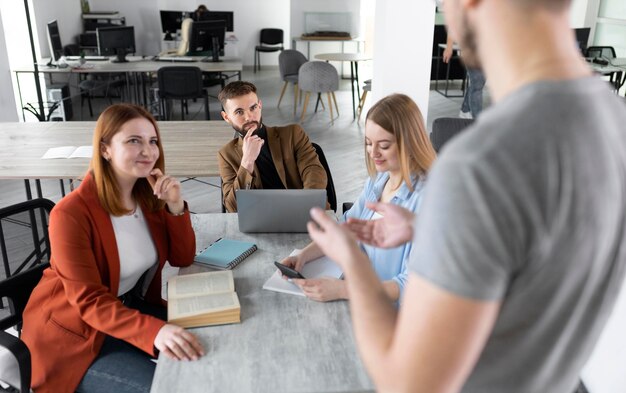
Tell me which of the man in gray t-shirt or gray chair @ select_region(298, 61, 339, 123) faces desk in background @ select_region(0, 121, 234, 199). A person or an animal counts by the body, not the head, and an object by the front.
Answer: the man in gray t-shirt

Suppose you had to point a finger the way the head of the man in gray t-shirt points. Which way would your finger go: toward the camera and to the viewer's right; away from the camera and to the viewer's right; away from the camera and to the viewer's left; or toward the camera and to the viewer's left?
away from the camera and to the viewer's left

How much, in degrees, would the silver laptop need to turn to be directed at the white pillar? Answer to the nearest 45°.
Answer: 0° — it already faces it

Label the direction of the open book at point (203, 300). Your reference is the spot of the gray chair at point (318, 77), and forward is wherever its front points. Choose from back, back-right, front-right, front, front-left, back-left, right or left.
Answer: back

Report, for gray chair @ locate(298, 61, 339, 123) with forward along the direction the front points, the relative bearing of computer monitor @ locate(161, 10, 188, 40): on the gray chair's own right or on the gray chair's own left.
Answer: on the gray chair's own left

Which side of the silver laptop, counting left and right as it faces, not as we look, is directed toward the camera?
back

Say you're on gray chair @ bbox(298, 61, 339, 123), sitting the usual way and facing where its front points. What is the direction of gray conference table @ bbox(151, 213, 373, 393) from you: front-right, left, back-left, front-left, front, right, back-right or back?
back

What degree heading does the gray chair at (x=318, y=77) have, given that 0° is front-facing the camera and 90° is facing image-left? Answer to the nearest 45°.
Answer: approximately 180°

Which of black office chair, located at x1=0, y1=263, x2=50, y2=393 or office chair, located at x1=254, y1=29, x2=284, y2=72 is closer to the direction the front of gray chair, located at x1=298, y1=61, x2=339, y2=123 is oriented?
the office chair

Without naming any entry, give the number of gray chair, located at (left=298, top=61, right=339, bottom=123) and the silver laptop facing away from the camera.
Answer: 2

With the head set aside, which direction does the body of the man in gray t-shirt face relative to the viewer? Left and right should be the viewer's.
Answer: facing away from the viewer and to the left of the viewer
